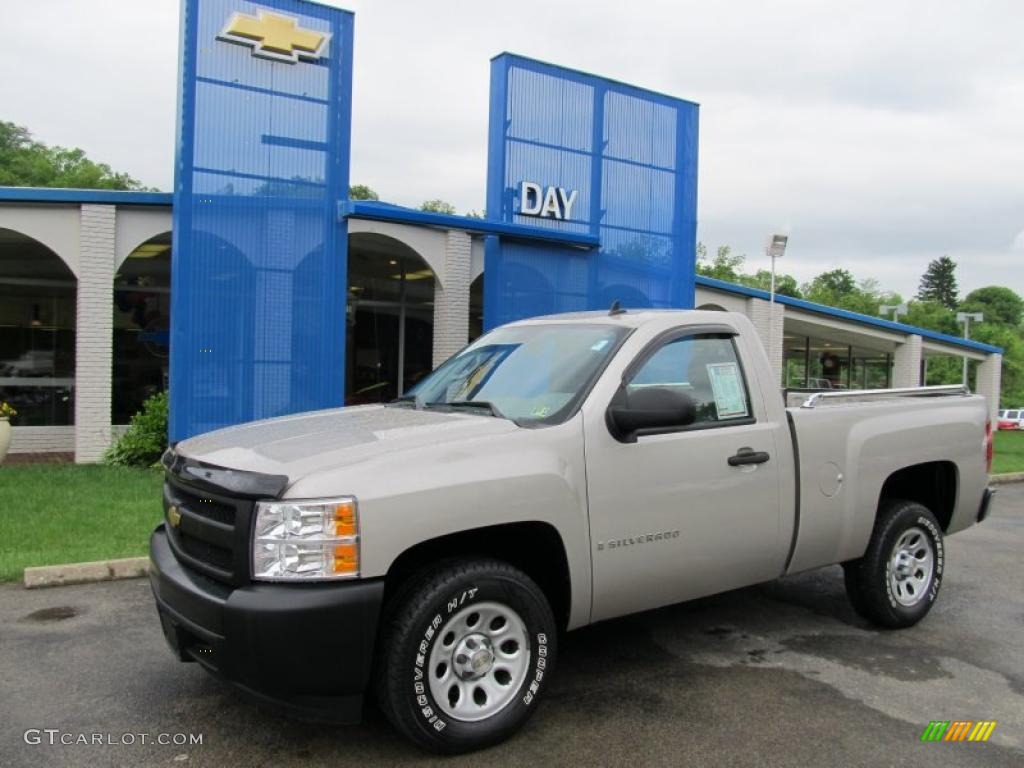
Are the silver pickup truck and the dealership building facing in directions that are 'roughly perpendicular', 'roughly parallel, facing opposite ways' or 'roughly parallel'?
roughly perpendicular

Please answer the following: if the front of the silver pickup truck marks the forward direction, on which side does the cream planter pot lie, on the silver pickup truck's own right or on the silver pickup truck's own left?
on the silver pickup truck's own right

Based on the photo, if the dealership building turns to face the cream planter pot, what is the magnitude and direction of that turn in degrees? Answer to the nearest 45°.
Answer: approximately 135° to its right

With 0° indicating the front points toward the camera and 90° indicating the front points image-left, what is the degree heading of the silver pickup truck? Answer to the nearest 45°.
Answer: approximately 45°

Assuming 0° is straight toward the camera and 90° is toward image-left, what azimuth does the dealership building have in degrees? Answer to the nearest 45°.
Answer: approximately 315°

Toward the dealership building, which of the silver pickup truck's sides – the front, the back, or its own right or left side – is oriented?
right

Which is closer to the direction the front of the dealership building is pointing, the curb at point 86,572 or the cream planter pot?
the curb

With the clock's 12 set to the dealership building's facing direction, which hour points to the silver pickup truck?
The silver pickup truck is roughly at 1 o'clock from the dealership building.

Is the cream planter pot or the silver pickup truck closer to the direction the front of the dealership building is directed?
the silver pickup truck
